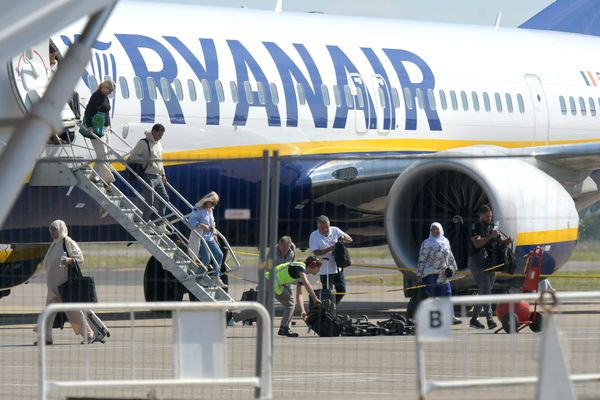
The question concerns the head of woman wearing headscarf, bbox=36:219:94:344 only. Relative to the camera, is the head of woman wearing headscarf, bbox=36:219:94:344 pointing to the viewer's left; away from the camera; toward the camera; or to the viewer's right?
to the viewer's left

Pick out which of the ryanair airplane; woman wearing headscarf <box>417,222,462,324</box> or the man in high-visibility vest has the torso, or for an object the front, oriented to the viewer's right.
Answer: the man in high-visibility vest

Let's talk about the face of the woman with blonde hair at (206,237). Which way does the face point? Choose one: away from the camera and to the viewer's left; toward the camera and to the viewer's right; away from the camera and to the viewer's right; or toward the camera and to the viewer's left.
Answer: toward the camera and to the viewer's right

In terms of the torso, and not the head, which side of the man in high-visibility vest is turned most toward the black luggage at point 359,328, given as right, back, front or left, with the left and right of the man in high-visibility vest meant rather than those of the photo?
front

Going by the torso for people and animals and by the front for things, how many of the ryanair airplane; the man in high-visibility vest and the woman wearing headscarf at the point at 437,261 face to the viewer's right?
1

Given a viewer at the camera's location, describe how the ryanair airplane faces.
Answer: facing the viewer and to the left of the viewer

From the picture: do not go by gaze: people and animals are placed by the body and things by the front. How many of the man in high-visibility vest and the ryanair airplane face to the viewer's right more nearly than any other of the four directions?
1

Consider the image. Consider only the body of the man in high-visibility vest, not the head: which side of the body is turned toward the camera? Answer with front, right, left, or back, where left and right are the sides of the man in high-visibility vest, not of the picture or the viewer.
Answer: right

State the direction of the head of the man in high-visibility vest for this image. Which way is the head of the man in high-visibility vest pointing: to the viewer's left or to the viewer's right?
to the viewer's right

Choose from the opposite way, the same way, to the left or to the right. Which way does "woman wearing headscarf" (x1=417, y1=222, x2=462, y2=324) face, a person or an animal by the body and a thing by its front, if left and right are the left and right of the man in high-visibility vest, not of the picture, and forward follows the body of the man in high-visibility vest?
to the right

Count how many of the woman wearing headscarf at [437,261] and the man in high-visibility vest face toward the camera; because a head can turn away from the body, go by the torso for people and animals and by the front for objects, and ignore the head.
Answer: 1

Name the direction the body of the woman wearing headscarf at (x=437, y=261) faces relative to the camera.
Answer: toward the camera
